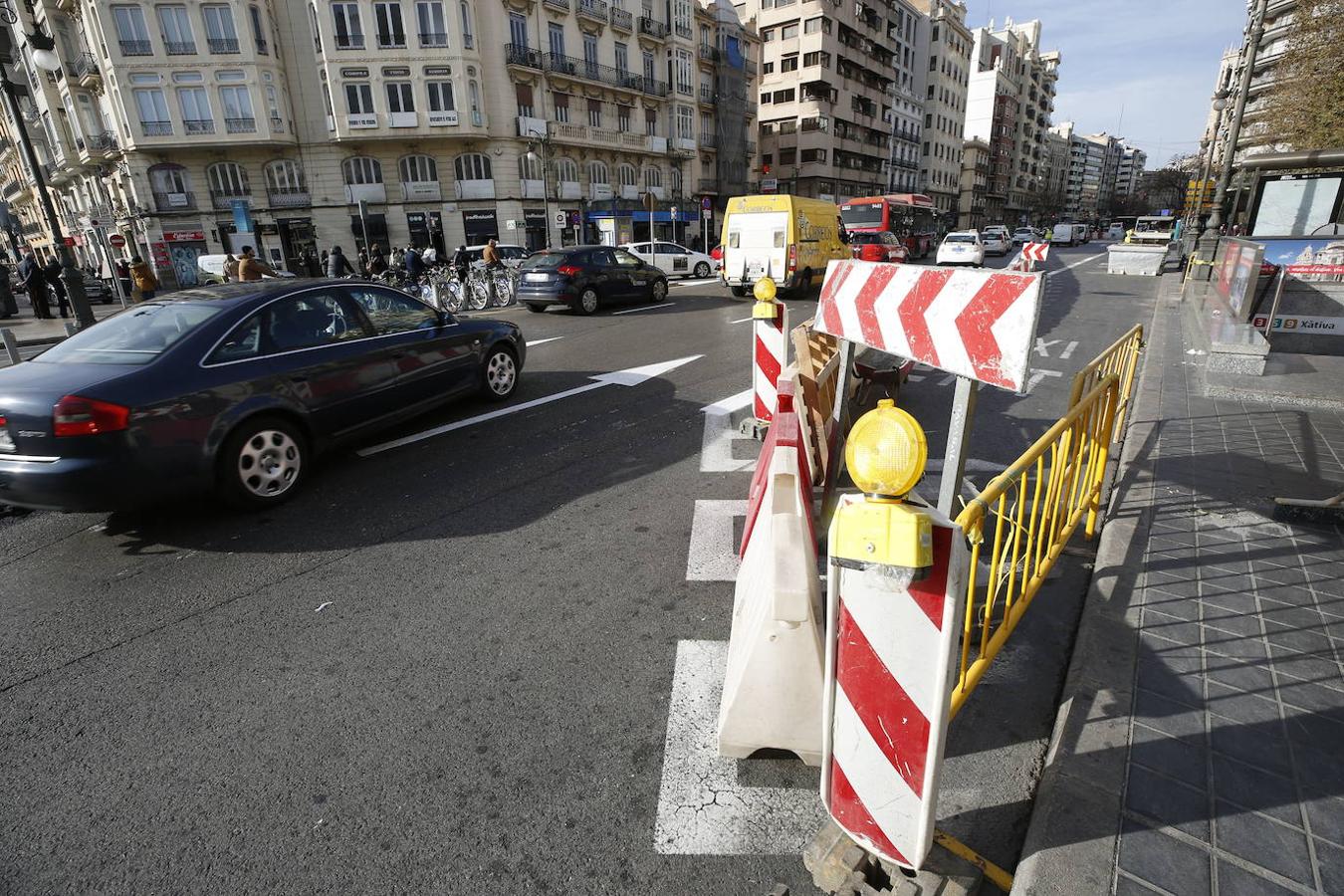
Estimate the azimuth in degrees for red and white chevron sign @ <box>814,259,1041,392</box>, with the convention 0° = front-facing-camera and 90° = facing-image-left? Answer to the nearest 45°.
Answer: approximately 45°

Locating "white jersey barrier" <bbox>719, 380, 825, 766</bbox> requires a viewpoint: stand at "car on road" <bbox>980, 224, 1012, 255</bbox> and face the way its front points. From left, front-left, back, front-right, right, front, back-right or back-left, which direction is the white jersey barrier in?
back

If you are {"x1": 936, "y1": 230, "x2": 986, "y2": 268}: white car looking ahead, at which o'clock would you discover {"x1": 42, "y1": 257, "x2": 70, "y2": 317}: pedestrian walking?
The pedestrian walking is roughly at 8 o'clock from the white car.

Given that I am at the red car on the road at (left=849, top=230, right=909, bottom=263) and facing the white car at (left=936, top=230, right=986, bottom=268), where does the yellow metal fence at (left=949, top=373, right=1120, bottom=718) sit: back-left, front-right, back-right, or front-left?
back-right

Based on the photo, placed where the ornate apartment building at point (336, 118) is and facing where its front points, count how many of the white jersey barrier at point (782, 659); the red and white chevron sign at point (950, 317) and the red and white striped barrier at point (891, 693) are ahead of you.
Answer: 3

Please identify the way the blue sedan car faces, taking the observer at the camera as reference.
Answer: facing away from the viewer and to the right of the viewer

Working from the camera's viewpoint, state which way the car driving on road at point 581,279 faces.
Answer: facing away from the viewer and to the right of the viewer

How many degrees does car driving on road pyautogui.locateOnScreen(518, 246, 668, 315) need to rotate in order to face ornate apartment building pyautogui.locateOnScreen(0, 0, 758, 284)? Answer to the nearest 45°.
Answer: approximately 90° to its left

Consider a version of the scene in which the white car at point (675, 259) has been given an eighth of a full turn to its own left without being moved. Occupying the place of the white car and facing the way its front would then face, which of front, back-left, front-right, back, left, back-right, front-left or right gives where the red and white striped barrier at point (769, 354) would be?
back-right

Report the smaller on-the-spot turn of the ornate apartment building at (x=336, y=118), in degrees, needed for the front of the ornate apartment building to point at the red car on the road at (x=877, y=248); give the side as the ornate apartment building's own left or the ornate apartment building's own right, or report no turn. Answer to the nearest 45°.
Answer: approximately 45° to the ornate apartment building's own left

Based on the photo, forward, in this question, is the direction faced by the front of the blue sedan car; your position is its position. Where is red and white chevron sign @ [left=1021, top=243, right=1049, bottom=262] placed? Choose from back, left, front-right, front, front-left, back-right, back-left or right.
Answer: front-right

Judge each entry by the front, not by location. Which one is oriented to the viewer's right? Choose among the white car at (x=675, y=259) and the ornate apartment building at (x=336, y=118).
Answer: the white car

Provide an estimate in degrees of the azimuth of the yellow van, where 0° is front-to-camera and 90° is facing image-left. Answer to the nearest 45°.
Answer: approximately 225°

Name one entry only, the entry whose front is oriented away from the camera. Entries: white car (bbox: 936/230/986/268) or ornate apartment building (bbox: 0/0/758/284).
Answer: the white car
